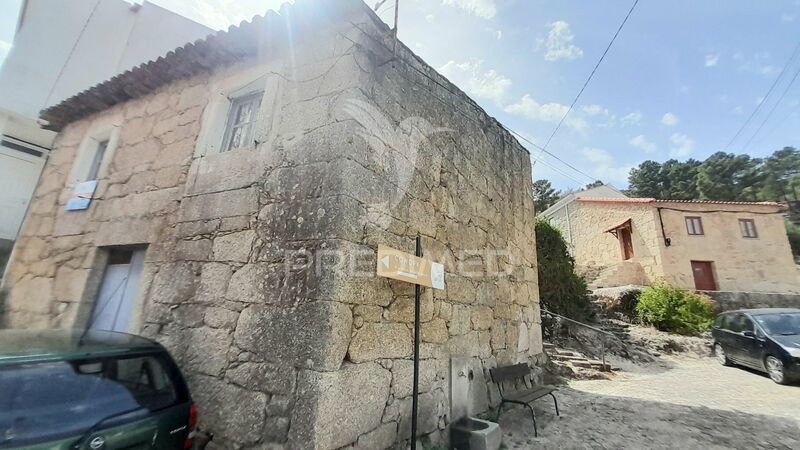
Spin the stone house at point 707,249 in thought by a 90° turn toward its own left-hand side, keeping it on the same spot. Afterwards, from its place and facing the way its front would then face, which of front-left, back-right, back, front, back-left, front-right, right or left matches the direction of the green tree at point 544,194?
back-left

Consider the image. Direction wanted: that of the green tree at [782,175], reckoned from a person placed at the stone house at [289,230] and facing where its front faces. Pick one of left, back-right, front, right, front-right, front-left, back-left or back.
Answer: back-left

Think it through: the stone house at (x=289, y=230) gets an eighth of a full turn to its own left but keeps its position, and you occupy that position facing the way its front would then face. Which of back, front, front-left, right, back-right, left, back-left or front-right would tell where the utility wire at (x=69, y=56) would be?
back-right

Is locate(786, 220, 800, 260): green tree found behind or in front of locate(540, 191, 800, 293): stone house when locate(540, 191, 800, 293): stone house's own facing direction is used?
behind

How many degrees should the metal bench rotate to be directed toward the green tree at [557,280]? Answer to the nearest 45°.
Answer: approximately 135° to its left

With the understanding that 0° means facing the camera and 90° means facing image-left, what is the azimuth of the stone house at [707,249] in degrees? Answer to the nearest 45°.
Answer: approximately 0°

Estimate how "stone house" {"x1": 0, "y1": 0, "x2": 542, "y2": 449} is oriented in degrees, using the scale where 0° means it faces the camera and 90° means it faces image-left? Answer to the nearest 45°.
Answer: approximately 45°

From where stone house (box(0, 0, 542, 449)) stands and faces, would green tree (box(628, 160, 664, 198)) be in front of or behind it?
behind

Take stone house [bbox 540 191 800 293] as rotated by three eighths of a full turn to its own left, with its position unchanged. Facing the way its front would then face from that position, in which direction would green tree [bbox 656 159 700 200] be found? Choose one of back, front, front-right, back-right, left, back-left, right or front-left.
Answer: front-left

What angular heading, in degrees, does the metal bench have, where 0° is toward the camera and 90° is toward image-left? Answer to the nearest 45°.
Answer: approximately 315°

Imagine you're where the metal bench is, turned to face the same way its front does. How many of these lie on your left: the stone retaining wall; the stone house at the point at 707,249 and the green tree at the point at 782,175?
3
